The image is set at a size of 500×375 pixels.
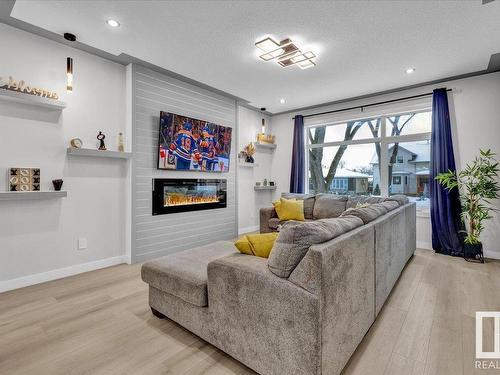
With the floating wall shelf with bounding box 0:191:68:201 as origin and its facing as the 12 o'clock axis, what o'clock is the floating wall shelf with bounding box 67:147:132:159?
the floating wall shelf with bounding box 67:147:132:159 is roughly at 10 o'clock from the floating wall shelf with bounding box 0:191:68:201.

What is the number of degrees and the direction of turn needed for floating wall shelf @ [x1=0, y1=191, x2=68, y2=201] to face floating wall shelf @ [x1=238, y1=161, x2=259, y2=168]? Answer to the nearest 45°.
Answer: approximately 45° to its left

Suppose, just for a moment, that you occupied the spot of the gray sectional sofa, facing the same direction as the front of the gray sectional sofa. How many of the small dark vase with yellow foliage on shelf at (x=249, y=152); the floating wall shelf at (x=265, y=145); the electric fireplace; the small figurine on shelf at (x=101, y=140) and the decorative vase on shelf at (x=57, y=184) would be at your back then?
0

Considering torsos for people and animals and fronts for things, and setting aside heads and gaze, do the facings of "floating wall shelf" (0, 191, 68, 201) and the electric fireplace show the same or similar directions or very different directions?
same or similar directions

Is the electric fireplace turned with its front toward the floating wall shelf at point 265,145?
no

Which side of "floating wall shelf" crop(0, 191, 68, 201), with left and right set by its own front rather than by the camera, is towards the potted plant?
front

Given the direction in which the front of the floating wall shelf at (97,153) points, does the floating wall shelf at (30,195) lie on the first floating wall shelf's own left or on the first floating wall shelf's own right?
on the first floating wall shelf's own right

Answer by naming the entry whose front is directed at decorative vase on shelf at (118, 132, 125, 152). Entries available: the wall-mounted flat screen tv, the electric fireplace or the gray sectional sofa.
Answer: the gray sectional sofa

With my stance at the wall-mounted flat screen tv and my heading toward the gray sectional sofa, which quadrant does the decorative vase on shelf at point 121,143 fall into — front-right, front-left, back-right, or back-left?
front-right

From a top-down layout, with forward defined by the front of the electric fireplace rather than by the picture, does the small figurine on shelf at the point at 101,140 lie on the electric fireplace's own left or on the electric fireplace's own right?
on the electric fireplace's own right

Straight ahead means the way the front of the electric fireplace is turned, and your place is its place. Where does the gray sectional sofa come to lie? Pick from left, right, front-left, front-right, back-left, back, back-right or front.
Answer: front-right

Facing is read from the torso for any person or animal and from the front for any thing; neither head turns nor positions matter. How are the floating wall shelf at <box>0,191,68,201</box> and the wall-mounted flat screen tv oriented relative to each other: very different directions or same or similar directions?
same or similar directions

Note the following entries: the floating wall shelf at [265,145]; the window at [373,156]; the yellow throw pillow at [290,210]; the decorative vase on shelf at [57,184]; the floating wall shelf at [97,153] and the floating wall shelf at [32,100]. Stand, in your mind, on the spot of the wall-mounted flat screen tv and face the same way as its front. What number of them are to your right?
3

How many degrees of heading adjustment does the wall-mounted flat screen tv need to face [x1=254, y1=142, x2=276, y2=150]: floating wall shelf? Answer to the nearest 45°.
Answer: approximately 90° to its left

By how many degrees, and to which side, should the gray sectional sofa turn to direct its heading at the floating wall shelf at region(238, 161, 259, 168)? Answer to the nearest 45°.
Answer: approximately 45° to its right

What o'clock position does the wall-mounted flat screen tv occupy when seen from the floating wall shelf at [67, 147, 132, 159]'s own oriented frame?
The wall-mounted flat screen tv is roughly at 10 o'clock from the floating wall shelf.

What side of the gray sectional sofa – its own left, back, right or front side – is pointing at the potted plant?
right

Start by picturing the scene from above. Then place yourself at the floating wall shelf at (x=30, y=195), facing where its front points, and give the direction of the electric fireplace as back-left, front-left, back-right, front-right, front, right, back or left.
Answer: front-left
